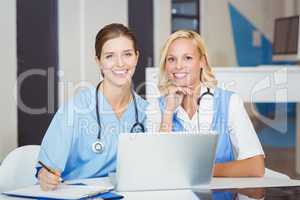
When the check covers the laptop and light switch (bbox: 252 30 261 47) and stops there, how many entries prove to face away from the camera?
1

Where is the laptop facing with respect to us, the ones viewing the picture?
facing away from the viewer

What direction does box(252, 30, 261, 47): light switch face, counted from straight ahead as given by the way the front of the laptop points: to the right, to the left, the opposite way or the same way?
the opposite way

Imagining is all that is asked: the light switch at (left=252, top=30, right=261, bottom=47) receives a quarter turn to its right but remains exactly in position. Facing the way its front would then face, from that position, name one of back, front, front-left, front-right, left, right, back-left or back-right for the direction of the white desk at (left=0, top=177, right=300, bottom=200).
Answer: left

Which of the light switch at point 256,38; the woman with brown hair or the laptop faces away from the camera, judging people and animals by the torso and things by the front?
the laptop

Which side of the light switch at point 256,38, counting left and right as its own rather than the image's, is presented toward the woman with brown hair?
front

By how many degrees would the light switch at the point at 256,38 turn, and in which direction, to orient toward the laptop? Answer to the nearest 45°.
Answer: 0° — it already faces it
